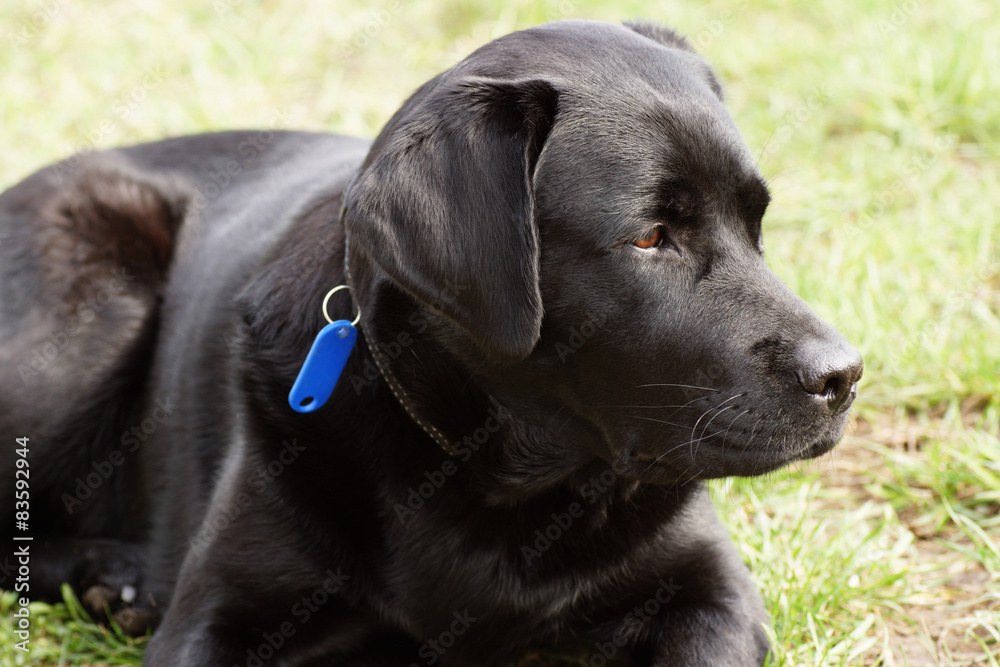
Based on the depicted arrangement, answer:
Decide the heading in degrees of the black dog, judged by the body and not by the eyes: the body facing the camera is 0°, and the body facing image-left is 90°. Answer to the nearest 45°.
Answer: approximately 315°
